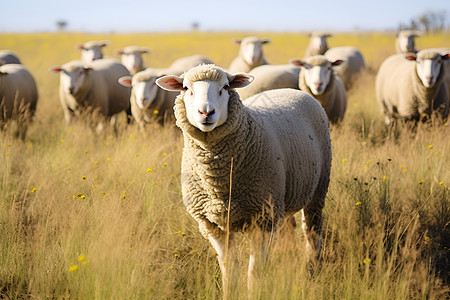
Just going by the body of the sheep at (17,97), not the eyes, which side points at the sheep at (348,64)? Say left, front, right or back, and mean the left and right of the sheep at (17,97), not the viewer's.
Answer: back

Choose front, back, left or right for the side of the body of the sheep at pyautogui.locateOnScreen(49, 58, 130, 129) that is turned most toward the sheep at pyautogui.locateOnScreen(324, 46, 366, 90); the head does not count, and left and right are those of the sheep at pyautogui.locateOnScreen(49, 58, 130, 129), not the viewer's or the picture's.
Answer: back

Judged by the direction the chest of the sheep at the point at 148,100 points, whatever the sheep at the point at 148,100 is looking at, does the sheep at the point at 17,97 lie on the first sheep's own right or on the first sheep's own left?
on the first sheep's own right

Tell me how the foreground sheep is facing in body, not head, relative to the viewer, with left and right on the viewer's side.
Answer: facing the viewer and to the left of the viewer

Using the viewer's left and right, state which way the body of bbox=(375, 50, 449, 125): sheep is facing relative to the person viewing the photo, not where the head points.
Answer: facing the viewer and to the right of the viewer

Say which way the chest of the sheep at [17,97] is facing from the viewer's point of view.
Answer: to the viewer's left

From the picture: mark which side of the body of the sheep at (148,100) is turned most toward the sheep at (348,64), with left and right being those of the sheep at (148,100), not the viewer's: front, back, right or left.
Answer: back

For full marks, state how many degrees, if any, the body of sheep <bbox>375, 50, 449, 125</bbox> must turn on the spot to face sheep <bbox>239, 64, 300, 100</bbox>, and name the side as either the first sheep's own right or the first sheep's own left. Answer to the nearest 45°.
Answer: approximately 90° to the first sheep's own right

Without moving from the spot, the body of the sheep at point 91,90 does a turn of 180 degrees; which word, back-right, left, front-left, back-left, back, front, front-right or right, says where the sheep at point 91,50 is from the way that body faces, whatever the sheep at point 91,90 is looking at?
front-left

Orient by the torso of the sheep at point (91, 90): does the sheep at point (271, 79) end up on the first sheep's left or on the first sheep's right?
on the first sheep's left

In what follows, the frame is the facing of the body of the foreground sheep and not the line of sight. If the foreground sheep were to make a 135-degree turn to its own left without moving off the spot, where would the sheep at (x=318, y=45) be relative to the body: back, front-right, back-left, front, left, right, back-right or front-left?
left

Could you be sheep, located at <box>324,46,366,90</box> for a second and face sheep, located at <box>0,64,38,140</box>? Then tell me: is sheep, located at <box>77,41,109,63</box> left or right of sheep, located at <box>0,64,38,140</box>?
right

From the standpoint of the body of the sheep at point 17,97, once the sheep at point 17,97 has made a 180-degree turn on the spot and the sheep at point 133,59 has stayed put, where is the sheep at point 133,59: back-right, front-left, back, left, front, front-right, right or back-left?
front-left
